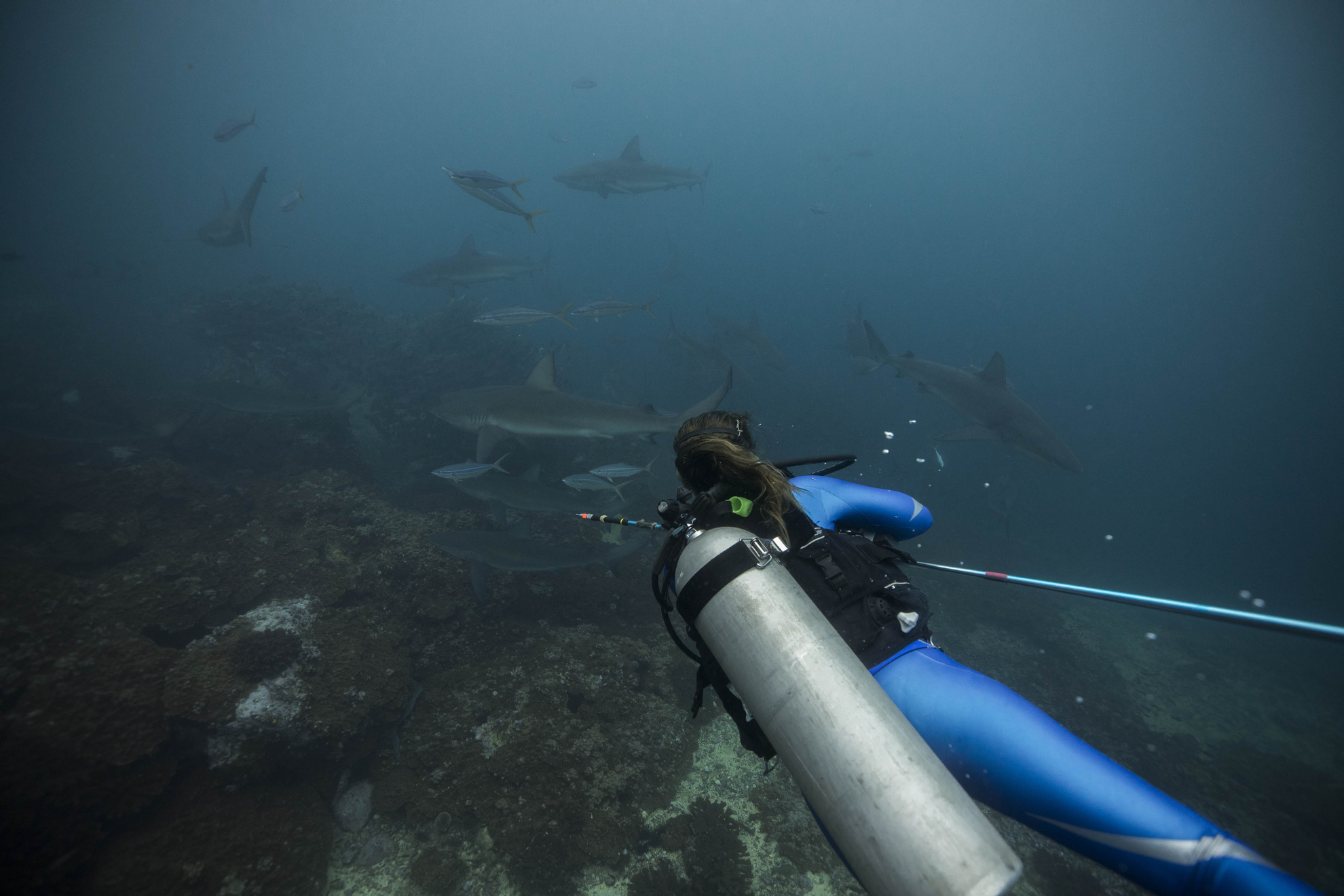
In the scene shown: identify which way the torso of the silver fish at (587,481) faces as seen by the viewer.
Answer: to the viewer's left

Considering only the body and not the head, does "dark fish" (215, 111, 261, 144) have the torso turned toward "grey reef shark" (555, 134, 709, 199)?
no

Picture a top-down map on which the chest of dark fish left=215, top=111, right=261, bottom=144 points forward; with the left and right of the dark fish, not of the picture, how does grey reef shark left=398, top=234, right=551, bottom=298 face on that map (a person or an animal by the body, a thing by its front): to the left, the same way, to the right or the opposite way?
the same way

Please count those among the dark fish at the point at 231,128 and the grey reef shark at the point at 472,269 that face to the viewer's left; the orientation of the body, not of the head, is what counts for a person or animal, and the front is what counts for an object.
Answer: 2

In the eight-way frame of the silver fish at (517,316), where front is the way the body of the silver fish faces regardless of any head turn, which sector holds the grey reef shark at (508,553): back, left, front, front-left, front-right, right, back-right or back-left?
left

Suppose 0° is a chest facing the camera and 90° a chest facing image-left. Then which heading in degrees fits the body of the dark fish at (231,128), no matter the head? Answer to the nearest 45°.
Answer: approximately 90°

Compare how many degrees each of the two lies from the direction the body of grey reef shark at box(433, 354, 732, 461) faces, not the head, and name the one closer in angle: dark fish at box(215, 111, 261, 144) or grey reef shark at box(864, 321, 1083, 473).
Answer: the dark fish

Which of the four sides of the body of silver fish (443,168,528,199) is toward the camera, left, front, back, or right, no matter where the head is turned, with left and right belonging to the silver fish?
left

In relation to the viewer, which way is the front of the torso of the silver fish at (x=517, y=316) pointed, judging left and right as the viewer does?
facing to the left of the viewer

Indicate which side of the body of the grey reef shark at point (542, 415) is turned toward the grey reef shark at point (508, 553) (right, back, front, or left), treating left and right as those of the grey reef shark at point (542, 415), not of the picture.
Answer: left

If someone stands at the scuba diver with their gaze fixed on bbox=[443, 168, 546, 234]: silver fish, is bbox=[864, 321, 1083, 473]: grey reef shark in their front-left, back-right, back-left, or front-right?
front-right

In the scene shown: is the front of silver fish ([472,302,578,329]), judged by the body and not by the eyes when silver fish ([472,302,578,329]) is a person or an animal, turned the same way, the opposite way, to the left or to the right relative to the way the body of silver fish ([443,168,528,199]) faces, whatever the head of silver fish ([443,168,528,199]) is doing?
the same way

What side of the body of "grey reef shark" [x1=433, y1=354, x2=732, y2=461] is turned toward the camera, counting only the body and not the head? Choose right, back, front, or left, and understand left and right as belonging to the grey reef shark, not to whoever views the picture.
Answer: left

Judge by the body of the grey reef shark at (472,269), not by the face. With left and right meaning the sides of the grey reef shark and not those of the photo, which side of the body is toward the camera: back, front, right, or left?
left

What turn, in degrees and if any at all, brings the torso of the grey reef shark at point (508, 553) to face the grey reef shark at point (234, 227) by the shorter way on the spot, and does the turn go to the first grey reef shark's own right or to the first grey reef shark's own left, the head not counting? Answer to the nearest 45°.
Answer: approximately 45° to the first grey reef shark's own right
